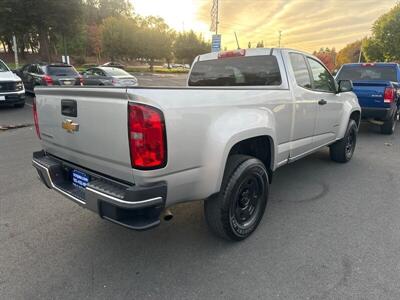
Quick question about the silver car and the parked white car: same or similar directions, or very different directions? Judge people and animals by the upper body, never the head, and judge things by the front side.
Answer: very different directions

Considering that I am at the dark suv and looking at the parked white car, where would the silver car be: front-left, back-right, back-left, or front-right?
back-left

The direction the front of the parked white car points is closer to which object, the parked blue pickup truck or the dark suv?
the parked blue pickup truck

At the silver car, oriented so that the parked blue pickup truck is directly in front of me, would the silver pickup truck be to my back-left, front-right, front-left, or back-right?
front-right

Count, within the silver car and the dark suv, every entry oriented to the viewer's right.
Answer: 0

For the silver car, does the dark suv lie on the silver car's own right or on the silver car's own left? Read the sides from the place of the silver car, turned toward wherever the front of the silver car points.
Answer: on the silver car's own left

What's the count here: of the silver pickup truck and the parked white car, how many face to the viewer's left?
0

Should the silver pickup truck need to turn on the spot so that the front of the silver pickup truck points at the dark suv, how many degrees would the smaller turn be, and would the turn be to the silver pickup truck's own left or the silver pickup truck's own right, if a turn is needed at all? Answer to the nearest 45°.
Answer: approximately 90° to the silver pickup truck's own left

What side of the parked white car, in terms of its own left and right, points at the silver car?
left

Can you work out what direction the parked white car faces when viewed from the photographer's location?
facing the viewer and to the right of the viewer

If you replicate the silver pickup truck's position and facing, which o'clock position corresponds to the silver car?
The silver car is roughly at 10 o'clock from the silver pickup truck.

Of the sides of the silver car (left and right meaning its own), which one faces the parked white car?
left

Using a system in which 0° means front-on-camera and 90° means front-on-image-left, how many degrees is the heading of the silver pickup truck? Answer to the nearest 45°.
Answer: approximately 225°
